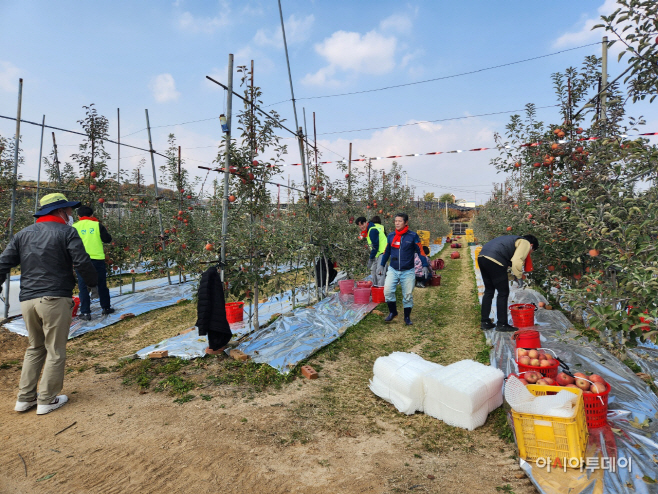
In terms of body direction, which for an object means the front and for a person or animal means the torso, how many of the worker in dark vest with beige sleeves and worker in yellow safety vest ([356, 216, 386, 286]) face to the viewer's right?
1

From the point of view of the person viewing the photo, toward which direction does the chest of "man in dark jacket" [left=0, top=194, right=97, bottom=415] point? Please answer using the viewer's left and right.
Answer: facing away from the viewer and to the right of the viewer

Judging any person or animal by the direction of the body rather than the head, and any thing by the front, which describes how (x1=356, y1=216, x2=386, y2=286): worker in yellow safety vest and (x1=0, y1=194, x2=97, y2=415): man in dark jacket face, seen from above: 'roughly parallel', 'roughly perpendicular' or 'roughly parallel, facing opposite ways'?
roughly perpendicular

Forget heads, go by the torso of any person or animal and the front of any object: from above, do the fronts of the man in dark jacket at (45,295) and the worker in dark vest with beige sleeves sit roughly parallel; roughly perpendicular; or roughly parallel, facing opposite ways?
roughly perpendicular

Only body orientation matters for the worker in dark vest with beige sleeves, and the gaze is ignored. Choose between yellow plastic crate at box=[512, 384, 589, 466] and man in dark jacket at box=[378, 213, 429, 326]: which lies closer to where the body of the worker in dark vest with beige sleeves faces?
the yellow plastic crate

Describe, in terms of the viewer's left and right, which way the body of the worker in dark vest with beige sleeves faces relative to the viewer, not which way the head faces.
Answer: facing to the right of the viewer

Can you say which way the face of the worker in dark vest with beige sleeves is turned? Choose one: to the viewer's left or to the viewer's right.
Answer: to the viewer's right

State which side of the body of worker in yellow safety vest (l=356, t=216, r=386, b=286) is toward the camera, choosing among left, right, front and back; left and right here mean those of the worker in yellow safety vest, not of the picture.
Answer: left

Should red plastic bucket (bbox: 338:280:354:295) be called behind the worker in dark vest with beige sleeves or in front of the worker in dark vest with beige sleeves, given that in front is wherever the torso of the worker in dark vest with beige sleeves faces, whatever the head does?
behind
